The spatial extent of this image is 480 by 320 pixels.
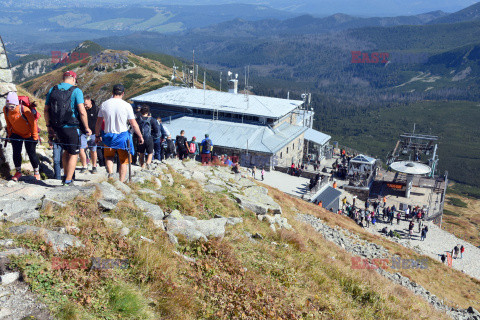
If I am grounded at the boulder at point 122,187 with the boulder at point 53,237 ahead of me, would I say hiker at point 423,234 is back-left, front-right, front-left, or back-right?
back-left

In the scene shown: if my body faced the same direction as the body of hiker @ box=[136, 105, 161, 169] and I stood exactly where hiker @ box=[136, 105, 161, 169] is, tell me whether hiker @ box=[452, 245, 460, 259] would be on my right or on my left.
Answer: on my right

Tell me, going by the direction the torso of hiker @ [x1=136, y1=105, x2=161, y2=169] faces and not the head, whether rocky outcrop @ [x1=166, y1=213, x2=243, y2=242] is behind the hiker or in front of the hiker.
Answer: behind

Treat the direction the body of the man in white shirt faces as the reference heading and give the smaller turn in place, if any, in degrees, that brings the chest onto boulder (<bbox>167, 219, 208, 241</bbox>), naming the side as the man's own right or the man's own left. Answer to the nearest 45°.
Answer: approximately 135° to the man's own right

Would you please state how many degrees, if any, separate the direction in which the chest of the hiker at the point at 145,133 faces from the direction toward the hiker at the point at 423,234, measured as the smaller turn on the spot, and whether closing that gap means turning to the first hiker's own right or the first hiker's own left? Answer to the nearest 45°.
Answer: approximately 45° to the first hiker's own right

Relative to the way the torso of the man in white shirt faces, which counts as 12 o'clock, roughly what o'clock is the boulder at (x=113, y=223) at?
The boulder is roughly at 6 o'clock from the man in white shirt.

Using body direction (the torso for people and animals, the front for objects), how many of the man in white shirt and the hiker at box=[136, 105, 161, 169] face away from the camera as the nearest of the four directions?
2

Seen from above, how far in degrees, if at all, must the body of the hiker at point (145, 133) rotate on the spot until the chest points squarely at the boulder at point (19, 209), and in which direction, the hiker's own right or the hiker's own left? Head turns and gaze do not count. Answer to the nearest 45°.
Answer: approximately 180°

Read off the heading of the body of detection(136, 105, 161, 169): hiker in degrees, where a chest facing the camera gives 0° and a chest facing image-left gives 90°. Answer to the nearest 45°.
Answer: approximately 180°

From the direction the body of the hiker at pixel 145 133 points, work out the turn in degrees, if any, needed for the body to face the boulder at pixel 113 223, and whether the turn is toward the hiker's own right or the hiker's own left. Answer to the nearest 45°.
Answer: approximately 180°

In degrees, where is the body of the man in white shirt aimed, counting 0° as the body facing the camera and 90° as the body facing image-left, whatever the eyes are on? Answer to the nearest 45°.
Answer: approximately 180°

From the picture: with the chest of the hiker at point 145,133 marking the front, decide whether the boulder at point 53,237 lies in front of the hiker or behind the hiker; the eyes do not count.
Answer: behind
